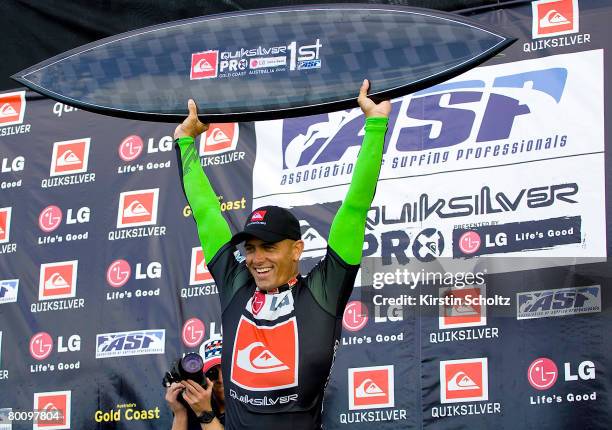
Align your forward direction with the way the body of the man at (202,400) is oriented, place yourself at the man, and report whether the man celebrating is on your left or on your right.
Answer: on your left

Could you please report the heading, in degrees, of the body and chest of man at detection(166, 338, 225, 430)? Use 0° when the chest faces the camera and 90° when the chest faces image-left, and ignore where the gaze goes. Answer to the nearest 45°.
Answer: approximately 45°
